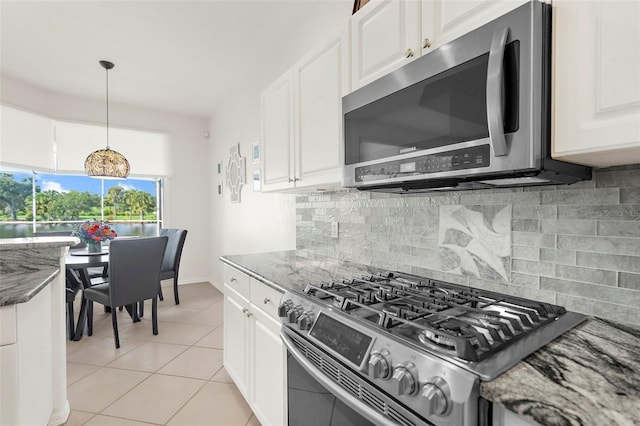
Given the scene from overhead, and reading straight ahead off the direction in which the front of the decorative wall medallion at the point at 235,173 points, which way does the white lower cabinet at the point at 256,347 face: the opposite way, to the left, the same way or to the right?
the same way

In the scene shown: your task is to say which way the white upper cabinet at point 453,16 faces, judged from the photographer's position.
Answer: facing the viewer and to the left of the viewer

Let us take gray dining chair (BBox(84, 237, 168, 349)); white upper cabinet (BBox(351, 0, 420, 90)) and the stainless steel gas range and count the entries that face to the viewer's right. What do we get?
0

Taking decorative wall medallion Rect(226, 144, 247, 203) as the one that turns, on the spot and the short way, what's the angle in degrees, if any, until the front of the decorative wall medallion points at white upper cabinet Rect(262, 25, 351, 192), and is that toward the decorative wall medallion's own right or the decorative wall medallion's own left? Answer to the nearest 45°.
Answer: approximately 45° to the decorative wall medallion's own left

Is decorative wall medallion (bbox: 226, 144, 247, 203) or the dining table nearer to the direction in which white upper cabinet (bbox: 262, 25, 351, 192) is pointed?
the dining table

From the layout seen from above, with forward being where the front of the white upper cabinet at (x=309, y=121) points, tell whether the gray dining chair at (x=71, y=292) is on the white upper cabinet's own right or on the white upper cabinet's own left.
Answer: on the white upper cabinet's own right

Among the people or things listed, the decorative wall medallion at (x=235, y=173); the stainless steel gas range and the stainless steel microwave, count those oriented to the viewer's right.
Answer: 0

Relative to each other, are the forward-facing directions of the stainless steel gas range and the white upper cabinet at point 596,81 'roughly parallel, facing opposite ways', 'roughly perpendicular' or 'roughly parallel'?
roughly parallel

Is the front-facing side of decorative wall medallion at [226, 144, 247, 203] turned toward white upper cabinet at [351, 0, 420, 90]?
no

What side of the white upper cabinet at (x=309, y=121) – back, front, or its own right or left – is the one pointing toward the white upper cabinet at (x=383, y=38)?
left

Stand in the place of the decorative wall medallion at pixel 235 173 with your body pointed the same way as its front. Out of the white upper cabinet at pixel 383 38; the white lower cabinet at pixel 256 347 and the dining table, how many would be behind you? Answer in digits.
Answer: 0

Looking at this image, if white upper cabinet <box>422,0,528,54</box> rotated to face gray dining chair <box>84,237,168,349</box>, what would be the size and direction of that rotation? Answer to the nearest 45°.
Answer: approximately 45° to its right
